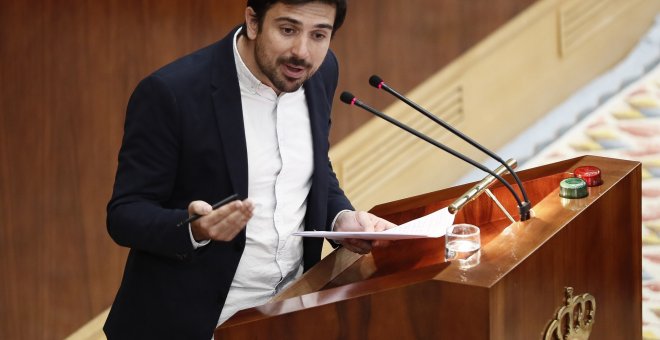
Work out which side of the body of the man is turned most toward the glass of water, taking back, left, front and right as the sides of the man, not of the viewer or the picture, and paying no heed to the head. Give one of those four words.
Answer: front

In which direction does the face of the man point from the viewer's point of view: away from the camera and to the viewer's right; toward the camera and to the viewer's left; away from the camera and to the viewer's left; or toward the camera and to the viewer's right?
toward the camera and to the viewer's right
